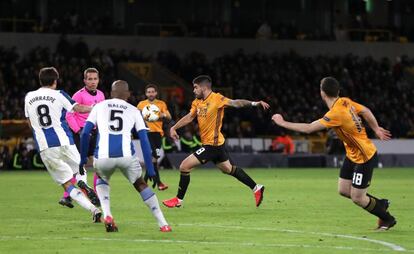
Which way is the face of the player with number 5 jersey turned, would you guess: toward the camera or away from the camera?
away from the camera

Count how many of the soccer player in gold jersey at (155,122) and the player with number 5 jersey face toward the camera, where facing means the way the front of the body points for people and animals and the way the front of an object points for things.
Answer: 1

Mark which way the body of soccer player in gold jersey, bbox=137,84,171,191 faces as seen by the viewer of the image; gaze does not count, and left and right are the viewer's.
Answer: facing the viewer

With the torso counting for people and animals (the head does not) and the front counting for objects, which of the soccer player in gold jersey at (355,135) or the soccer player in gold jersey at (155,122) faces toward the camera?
the soccer player in gold jersey at (155,122)

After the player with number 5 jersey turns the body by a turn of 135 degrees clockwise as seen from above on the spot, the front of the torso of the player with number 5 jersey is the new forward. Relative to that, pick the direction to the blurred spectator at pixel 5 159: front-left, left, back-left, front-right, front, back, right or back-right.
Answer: back-left

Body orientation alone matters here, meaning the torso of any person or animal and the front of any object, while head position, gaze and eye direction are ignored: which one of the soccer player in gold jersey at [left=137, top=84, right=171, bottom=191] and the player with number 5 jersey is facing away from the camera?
the player with number 5 jersey

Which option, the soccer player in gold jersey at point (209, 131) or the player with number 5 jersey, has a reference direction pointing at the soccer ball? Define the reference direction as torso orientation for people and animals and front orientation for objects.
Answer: the player with number 5 jersey

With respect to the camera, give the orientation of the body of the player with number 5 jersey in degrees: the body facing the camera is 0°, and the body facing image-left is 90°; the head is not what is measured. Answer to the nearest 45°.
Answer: approximately 180°

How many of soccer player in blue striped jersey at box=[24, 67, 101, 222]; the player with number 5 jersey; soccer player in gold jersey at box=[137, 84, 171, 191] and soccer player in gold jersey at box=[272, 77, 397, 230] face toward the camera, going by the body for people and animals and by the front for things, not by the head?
1

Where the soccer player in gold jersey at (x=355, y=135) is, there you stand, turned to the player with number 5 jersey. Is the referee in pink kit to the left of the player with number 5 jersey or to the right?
right

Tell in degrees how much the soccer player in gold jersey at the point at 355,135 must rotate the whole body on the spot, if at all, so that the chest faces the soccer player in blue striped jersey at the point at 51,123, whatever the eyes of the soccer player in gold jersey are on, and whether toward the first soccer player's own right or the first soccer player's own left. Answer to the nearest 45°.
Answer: approximately 45° to the first soccer player's own left

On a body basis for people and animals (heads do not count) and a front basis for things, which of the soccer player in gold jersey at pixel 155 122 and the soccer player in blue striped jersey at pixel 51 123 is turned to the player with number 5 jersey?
the soccer player in gold jersey

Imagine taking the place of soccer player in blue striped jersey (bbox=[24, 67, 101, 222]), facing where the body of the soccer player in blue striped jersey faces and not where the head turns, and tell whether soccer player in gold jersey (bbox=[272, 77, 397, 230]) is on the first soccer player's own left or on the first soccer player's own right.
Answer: on the first soccer player's own right

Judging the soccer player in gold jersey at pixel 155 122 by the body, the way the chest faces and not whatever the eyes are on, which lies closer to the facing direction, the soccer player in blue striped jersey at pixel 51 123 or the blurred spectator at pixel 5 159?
the soccer player in blue striped jersey
